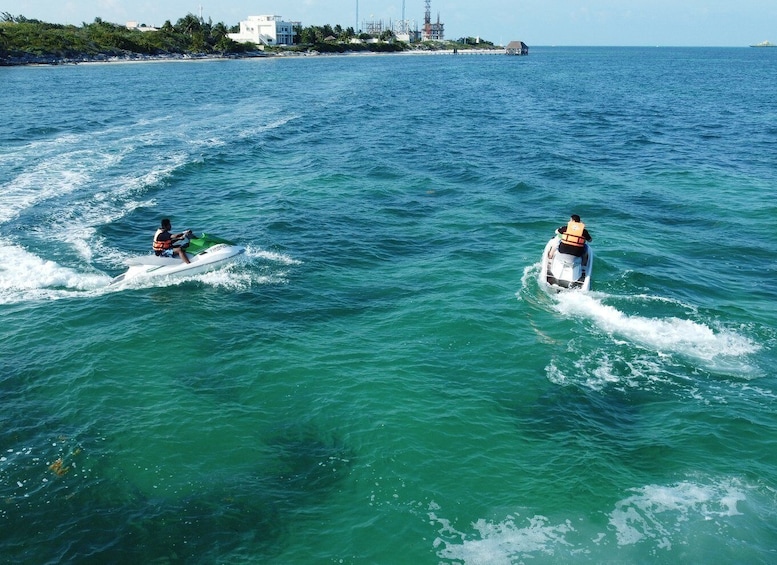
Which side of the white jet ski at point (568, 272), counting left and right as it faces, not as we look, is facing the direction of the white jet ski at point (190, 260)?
left

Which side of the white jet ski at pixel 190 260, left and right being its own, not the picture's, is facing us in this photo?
right

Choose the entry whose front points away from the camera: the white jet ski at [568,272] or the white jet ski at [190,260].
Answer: the white jet ski at [568,272]

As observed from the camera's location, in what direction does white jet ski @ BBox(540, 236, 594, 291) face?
facing away from the viewer
